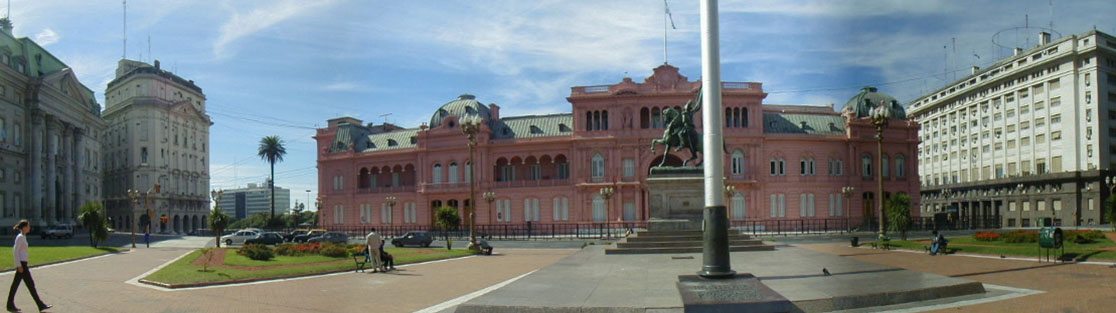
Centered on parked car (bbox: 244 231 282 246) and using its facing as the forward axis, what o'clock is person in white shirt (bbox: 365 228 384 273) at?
The person in white shirt is roughly at 9 o'clock from the parked car.

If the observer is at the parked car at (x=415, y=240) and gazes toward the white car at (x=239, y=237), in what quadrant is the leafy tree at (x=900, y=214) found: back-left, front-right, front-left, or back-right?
back-right

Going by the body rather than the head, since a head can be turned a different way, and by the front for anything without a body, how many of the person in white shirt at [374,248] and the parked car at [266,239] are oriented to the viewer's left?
1

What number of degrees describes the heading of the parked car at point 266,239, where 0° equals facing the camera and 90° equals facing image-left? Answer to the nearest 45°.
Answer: approximately 90°

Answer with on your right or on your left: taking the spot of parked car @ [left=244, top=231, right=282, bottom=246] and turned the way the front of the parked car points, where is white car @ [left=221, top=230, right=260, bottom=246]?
on your right
